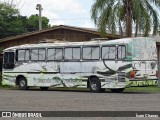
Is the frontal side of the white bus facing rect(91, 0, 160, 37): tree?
no
